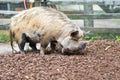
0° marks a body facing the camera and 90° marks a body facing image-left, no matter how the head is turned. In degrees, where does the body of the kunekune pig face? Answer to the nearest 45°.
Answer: approximately 270°
